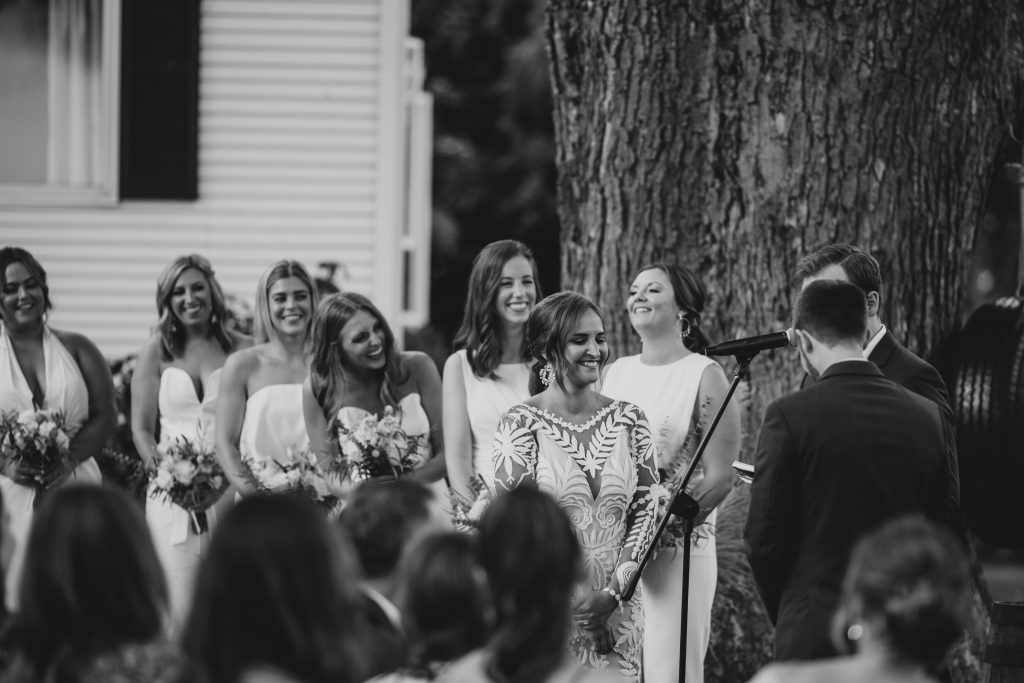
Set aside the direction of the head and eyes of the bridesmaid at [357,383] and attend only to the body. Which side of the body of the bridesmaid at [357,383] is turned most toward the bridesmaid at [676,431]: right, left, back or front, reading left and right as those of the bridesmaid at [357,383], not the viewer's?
left

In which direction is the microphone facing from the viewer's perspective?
to the viewer's right

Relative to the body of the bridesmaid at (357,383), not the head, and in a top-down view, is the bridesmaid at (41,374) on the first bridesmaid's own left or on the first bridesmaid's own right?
on the first bridesmaid's own right

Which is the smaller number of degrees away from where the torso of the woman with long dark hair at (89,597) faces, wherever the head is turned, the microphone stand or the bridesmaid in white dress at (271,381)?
the bridesmaid in white dress

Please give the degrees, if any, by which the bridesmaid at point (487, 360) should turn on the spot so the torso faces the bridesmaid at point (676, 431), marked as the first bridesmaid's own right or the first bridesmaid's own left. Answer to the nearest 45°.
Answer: approximately 45° to the first bridesmaid's own left

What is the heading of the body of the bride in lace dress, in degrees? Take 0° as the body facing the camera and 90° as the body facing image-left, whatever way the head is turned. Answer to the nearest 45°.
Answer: approximately 315°

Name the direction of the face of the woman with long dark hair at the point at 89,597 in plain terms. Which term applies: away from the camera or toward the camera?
away from the camera

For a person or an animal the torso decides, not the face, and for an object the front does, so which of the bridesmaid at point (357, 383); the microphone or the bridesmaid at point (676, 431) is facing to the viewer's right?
the microphone

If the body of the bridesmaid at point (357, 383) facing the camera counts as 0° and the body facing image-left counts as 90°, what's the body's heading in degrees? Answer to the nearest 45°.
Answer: approximately 0°

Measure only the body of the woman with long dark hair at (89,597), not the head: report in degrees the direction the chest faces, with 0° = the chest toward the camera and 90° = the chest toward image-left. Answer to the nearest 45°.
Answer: approximately 180°
